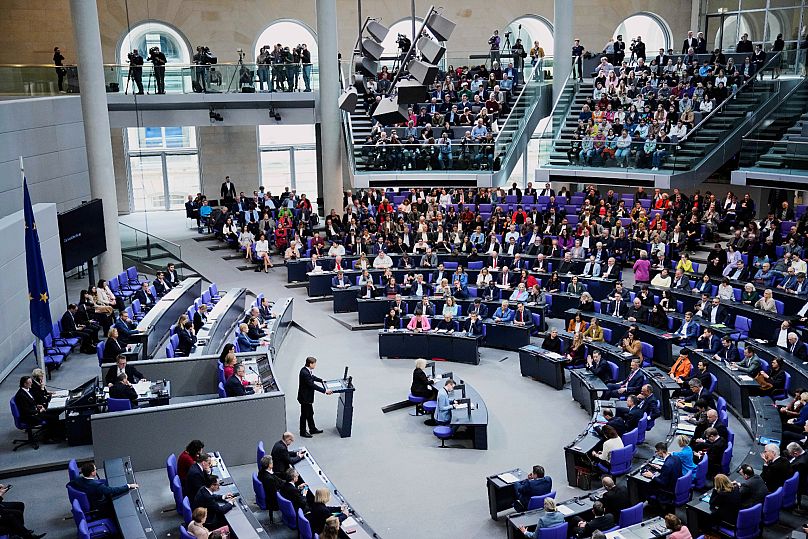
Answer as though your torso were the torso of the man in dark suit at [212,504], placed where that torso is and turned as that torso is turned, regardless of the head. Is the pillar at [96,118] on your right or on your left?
on your left

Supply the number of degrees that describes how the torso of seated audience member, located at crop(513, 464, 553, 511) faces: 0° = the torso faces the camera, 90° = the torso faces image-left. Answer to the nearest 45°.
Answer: approximately 90°

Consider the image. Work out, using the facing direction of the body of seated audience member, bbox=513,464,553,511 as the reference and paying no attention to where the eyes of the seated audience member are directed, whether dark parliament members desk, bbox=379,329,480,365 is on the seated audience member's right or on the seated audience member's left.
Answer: on the seated audience member's right

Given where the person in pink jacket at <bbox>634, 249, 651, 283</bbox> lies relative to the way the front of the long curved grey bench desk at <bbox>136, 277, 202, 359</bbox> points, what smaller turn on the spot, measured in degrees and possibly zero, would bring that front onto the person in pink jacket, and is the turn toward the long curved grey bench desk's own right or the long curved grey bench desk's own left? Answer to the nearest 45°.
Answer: approximately 45° to the long curved grey bench desk's own left

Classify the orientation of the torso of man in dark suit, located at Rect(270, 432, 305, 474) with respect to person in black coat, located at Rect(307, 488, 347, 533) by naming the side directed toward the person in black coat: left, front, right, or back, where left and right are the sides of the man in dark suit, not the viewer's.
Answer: right

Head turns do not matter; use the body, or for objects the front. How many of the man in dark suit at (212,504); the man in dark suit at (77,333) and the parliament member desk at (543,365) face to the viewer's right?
2

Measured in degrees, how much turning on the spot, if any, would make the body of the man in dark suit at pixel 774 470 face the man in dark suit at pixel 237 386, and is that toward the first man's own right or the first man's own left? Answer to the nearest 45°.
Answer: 0° — they already face them

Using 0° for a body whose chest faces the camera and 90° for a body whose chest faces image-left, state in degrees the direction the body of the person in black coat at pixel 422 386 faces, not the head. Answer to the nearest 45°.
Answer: approximately 270°

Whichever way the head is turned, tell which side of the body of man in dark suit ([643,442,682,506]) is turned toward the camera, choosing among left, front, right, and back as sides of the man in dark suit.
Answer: left

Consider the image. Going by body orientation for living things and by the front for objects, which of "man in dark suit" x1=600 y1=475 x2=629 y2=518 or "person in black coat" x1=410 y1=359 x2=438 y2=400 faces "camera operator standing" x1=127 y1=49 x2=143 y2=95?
the man in dark suit

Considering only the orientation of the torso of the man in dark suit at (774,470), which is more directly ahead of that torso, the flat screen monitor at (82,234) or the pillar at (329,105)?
the flat screen monitor
